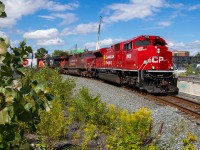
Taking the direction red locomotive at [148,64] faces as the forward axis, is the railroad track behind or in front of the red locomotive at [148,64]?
in front
